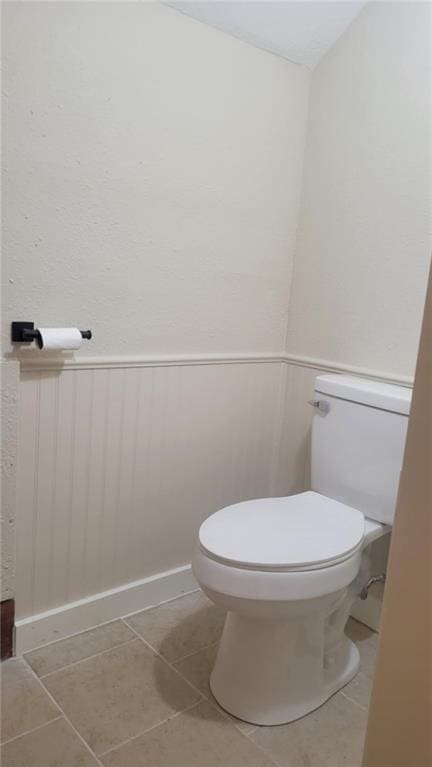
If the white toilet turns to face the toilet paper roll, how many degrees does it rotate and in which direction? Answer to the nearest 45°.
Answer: approximately 45° to its right

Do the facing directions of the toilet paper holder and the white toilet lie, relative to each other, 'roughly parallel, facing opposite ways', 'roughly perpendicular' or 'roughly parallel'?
roughly perpendicular

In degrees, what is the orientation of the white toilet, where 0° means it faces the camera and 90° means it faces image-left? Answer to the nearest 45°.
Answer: approximately 45°

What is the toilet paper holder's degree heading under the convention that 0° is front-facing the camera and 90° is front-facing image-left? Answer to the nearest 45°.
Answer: approximately 0°
